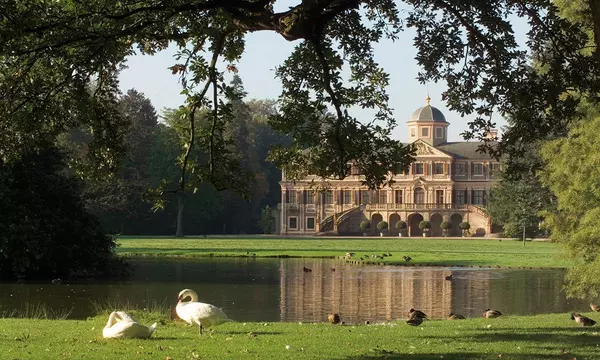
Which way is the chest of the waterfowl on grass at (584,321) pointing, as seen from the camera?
to the viewer's left

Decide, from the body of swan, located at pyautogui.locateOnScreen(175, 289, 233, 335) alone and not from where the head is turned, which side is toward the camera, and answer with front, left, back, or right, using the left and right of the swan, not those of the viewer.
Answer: left

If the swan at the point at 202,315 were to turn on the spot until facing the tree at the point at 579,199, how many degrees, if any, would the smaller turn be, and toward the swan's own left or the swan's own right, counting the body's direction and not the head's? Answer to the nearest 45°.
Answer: approximately 135° to the swan's own right

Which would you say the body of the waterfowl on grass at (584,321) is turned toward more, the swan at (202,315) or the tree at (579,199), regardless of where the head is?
the swan

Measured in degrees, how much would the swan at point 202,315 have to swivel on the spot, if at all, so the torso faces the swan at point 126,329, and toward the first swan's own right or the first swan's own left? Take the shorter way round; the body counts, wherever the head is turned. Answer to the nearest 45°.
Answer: approximately 45° to the first swan's own left

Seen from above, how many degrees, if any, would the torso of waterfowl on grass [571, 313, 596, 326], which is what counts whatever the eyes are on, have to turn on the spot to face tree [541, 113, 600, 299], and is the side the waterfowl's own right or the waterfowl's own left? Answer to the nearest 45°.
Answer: approximately 90° to the waterfowl's own right

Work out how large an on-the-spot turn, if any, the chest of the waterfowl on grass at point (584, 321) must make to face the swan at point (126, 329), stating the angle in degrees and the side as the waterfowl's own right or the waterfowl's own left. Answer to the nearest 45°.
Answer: approximately 45° to the waterfowl's own left
